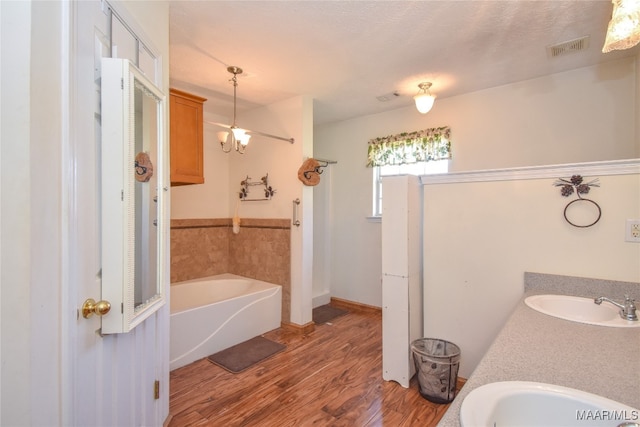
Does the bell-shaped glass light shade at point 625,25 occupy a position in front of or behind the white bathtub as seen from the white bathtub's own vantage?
in front

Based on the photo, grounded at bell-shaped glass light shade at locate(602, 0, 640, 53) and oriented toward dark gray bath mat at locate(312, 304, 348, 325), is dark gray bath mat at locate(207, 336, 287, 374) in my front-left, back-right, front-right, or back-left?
front-left

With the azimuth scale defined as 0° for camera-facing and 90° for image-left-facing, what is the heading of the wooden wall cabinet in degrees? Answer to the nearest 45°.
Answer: approximately 315°

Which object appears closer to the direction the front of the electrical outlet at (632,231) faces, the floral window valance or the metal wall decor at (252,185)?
the metal wall decor

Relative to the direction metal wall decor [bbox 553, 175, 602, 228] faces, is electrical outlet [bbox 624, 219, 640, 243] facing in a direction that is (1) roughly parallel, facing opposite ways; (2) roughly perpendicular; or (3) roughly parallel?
roughly parallel

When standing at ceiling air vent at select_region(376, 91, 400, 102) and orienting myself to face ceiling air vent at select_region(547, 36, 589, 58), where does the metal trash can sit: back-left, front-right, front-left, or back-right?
front-right

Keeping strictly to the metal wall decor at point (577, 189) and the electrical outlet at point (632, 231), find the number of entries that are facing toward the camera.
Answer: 2

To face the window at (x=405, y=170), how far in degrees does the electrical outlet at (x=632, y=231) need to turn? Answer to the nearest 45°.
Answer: approximately 135° to its right

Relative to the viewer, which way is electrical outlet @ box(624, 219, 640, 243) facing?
toward the camera

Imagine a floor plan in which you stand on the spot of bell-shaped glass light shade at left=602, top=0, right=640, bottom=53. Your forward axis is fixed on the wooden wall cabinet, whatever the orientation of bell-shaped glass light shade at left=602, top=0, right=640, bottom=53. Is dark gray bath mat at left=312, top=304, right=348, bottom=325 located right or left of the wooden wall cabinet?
right

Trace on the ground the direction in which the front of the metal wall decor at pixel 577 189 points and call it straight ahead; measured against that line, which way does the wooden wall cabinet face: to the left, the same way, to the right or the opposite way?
to the left

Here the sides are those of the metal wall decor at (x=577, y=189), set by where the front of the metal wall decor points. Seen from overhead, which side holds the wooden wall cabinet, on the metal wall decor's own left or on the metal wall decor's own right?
on the metal wall decor's own right
